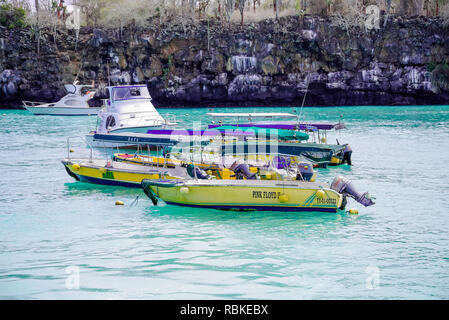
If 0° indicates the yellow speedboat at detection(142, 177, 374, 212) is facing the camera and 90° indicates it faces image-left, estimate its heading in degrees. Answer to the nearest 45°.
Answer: approximately 90°

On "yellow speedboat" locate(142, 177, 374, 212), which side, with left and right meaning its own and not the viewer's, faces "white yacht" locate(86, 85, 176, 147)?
right

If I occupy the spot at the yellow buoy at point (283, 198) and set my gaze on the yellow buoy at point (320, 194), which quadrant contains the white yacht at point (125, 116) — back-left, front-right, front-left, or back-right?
back-left
